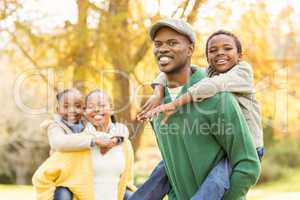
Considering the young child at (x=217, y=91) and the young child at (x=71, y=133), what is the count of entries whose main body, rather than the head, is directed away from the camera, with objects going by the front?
0

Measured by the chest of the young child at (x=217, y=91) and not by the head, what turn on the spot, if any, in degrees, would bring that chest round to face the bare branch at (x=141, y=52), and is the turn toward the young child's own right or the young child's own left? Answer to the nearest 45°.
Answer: approximately 135° to the young child's own right

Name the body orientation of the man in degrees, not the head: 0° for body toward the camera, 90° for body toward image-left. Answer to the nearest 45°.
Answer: approximately 45°

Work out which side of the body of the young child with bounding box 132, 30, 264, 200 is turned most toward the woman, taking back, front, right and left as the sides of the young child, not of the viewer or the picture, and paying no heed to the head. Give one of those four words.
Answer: right

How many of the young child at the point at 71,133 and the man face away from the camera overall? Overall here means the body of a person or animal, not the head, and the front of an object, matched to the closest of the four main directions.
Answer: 0

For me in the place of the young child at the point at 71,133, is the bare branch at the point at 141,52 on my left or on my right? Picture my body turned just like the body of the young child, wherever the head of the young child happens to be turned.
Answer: on my left

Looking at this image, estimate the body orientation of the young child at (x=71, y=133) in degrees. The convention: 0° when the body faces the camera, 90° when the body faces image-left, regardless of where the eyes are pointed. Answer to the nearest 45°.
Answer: approximately 315°

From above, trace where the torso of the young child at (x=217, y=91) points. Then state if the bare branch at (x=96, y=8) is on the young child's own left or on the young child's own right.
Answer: on the young child's own right

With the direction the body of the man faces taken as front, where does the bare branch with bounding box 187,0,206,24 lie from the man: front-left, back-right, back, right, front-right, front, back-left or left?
back-right

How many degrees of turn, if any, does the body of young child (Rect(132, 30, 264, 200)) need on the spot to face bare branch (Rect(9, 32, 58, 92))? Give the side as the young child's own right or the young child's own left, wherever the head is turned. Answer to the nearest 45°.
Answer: approximately 90° to the young child's own right
